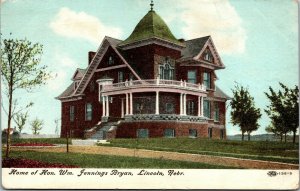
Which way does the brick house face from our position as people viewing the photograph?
facing the viewer and to the left of the viewer
